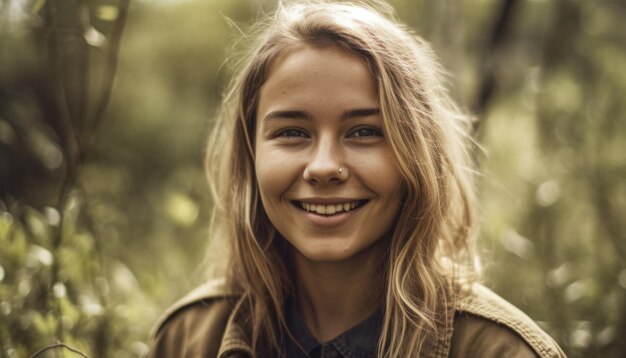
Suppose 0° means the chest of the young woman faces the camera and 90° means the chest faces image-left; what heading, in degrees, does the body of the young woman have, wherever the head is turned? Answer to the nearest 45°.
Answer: approximately 0°
